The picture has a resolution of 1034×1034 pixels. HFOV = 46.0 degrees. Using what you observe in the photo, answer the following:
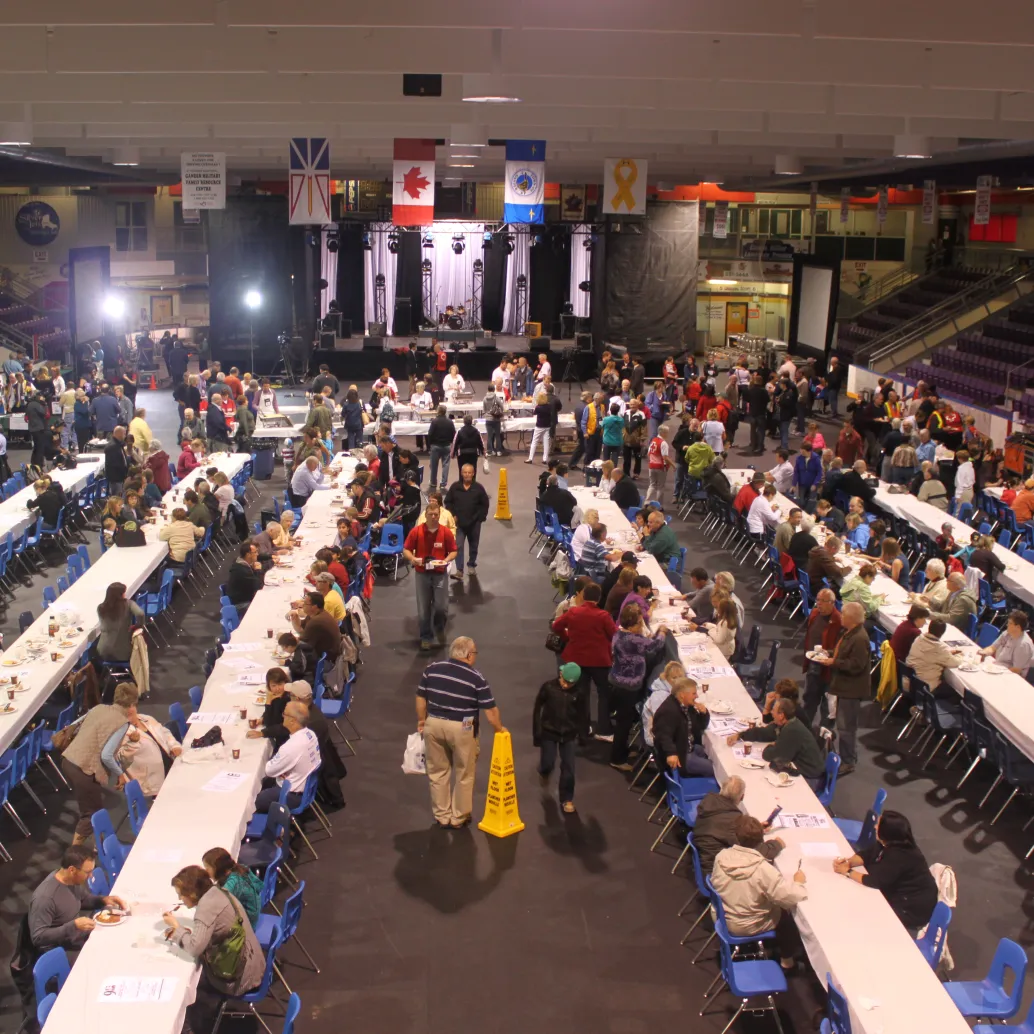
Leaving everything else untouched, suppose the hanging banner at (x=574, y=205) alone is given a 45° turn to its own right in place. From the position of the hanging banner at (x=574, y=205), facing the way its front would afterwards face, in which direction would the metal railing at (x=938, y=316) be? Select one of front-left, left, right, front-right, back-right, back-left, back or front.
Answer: back-left

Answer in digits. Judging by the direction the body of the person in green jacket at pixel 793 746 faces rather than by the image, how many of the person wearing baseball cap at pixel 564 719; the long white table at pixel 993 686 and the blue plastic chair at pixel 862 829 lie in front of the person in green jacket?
1

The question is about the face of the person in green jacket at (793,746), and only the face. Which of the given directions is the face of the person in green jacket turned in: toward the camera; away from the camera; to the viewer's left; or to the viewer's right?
to the viewer's left

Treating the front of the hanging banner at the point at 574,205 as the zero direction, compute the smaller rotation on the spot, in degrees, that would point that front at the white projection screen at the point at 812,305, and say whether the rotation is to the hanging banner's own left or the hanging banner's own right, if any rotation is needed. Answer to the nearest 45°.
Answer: approximately 90° to the hanging banner's own left

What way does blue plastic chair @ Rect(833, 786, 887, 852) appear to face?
to the viewer's left

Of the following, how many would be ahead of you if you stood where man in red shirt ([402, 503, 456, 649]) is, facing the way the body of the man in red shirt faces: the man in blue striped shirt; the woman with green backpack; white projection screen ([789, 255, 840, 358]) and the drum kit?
2

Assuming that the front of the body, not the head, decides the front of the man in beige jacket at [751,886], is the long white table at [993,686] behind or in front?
in front

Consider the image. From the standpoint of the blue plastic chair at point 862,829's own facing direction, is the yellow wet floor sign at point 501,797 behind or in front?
in front

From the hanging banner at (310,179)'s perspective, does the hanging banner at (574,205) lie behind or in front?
behind

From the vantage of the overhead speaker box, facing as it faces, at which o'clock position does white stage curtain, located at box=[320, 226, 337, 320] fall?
The white stage curtain is roughly at 6 o'clock from the overhead speaker box.

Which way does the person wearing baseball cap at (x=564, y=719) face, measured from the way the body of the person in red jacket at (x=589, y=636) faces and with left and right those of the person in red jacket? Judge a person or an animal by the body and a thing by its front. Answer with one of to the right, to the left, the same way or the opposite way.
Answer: the opposite way

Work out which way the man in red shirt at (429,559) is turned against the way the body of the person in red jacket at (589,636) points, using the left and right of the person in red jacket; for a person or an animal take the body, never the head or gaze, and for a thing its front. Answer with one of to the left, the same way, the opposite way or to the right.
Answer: the opposite way

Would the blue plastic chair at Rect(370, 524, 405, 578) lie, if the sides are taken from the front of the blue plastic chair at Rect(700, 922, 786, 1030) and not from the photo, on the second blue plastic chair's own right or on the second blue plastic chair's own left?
on the second blue plastic chair's own left

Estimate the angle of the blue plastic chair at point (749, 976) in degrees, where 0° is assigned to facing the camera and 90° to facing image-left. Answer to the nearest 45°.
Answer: approximately 270°

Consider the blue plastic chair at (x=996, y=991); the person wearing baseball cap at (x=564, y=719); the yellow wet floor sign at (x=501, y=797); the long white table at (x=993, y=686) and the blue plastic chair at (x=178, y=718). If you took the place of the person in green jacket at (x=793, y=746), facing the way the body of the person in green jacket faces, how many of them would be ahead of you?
3

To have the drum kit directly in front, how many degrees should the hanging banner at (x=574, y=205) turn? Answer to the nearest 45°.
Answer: approximately 90° to its right

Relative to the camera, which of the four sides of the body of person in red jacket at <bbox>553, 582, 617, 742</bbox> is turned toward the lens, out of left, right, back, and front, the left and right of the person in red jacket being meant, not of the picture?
back
